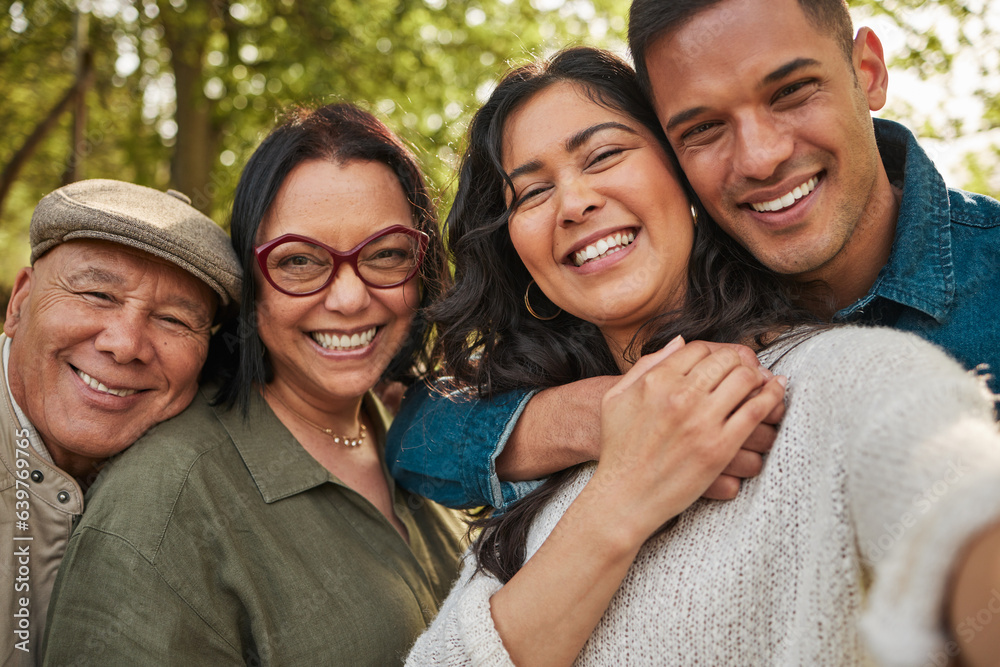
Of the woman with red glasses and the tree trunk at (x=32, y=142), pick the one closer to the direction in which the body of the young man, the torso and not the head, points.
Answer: the woman with red glasses

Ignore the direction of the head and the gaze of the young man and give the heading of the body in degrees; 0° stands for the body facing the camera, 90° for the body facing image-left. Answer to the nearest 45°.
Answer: approximately 45°

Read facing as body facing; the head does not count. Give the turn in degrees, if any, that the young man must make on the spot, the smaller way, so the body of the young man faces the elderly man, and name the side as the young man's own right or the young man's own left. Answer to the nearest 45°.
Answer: approximately 45° to the young man's own right

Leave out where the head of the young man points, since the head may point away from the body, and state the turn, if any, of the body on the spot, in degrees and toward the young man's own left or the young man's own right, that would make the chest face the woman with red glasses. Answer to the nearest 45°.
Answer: approximately 45° to the young man's own right

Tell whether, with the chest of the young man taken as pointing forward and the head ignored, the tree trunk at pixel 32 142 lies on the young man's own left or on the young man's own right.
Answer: on the young man's own right

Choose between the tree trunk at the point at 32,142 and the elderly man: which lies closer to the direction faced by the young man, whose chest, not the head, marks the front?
the elderly man
